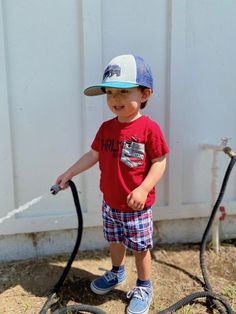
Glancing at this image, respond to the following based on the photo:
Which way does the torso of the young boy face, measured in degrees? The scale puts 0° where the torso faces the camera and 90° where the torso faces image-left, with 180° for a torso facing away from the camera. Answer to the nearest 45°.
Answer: approximately 45°

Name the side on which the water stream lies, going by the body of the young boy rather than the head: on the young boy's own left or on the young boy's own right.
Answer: on the young boy's own right
